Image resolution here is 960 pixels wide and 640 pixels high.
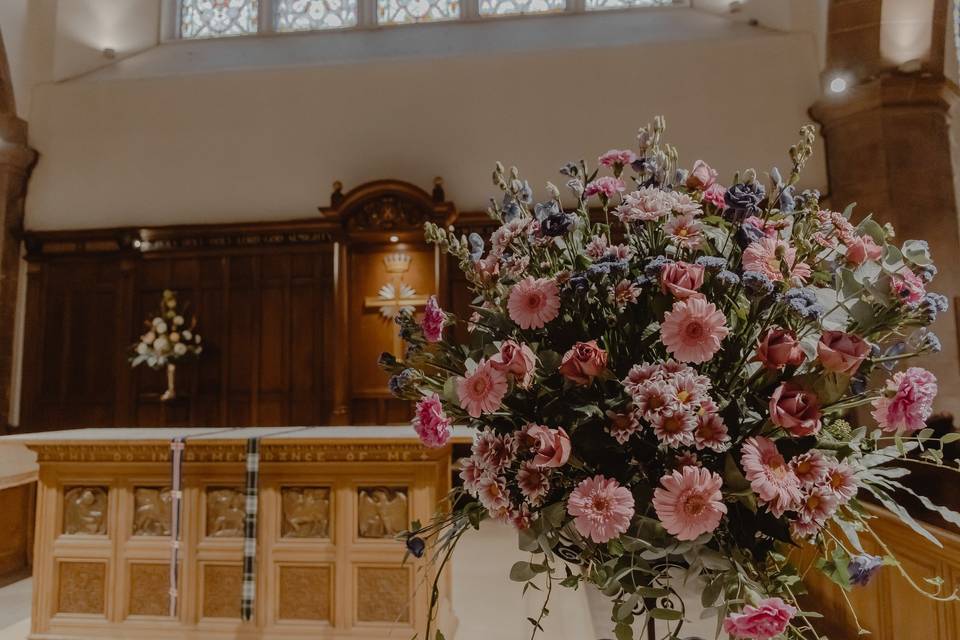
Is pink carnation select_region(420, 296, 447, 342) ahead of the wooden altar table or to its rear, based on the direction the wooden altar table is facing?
ahead

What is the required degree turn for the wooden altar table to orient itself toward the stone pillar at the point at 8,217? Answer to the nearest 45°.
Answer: approximately 135° to its right

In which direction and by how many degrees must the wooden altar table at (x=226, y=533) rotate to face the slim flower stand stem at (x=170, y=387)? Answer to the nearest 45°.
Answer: approximately 180°

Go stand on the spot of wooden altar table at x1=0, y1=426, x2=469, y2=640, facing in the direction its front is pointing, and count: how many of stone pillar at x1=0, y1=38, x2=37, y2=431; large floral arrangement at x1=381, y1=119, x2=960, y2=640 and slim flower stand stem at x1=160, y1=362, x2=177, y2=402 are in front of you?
1

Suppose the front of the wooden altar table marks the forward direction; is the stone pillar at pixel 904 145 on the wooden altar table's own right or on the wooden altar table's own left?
on the wooden altar table's own left

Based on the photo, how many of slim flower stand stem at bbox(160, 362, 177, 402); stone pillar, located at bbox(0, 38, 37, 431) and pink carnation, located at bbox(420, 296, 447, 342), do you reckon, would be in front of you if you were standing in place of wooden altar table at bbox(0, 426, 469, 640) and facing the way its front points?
1

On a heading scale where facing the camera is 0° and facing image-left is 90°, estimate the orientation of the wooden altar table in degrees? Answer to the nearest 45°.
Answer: approximately 0°

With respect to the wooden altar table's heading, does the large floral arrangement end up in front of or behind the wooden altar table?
in front

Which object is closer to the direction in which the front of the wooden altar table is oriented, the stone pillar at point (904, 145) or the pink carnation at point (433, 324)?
the pink carnation

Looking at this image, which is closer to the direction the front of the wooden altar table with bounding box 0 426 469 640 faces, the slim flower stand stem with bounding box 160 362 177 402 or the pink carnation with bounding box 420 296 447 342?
the pink carnation
